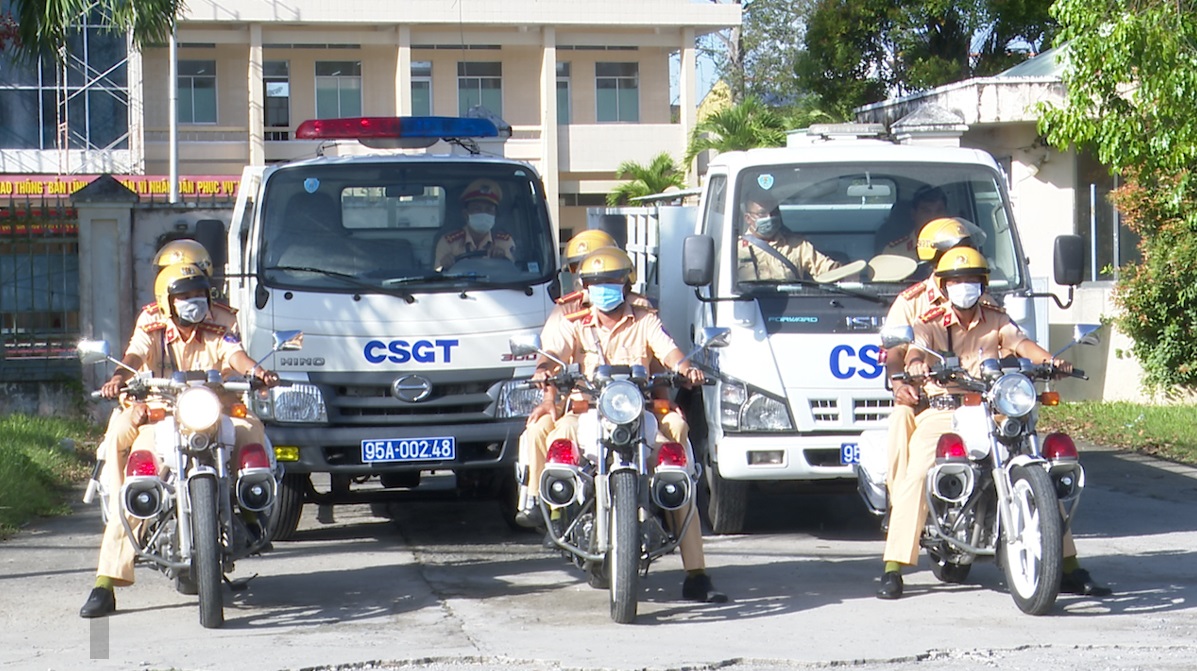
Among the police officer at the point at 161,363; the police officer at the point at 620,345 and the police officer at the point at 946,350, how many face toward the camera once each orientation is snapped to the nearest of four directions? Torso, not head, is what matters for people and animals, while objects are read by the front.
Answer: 3

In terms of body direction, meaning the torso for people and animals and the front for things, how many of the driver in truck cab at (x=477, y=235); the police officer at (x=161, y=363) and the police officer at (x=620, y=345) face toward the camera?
3

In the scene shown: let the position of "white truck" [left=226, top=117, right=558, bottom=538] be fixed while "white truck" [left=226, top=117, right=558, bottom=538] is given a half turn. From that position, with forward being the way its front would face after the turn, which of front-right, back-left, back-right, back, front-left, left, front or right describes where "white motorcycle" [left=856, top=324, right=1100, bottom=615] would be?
back-right

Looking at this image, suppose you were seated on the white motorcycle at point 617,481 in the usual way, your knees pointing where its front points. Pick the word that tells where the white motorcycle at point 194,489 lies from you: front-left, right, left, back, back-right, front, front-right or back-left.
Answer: right

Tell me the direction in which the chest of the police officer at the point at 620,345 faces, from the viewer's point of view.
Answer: toward the camera

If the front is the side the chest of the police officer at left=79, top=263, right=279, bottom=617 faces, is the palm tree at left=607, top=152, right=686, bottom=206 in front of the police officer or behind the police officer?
behind

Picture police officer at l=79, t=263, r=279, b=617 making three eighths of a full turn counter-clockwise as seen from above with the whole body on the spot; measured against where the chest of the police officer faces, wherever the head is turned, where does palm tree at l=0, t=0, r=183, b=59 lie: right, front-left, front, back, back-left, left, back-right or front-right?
front-left

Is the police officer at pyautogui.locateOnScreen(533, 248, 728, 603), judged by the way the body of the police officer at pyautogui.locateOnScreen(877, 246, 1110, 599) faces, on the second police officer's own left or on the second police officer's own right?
on the second police officer's own right

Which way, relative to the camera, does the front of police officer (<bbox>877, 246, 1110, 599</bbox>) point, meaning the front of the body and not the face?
toward the camera

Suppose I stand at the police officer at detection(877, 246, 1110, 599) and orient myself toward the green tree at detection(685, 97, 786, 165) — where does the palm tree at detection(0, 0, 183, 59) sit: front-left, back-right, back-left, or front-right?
front-left

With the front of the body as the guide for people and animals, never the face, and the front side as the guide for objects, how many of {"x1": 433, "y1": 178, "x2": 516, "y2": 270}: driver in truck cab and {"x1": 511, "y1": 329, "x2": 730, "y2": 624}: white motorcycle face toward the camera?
2

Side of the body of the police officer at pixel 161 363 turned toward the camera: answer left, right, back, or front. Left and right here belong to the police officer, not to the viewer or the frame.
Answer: front

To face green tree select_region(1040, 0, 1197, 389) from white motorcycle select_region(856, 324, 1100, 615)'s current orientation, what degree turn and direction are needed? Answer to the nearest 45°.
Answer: approximately 135° to its left

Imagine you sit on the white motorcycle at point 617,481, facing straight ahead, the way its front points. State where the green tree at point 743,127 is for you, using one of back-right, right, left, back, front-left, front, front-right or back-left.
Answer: back
